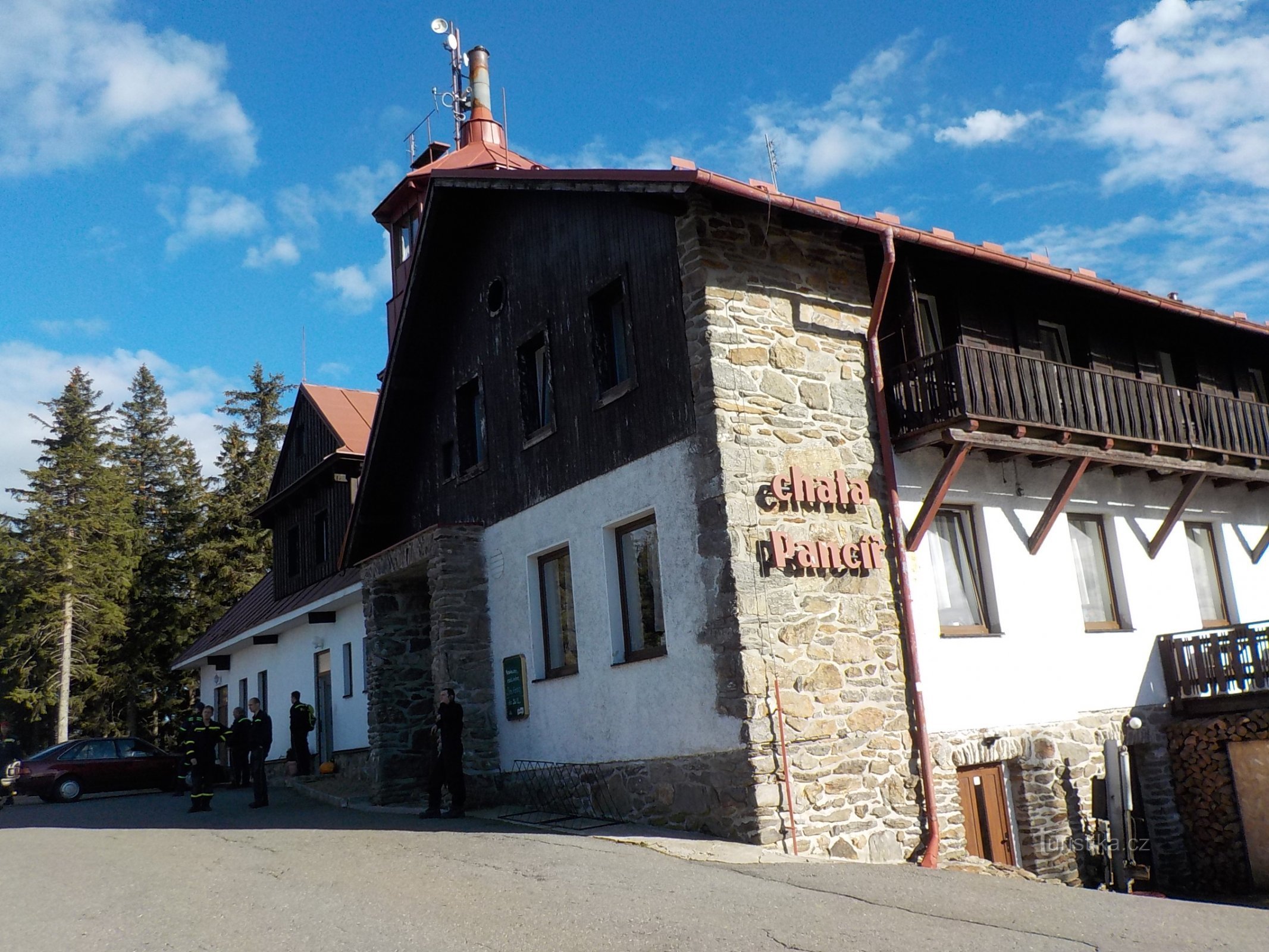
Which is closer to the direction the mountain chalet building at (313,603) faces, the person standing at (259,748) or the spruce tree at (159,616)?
the person standing

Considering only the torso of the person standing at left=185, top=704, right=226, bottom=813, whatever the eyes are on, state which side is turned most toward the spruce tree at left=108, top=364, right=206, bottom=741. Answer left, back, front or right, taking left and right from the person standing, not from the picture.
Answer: back

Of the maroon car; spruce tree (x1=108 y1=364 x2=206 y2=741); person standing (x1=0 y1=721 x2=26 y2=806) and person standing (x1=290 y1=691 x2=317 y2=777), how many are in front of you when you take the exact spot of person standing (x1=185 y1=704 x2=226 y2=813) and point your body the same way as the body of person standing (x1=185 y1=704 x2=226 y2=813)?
0

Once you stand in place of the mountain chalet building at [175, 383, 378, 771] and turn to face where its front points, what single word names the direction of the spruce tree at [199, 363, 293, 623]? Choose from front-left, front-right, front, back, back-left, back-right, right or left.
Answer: back-right

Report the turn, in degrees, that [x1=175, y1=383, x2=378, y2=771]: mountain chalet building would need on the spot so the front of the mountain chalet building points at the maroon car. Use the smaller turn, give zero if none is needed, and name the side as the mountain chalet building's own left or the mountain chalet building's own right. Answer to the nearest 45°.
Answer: approximately 45° to the mountain chalet building's own right

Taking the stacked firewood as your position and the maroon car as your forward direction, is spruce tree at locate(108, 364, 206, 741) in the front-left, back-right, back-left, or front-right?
front-right

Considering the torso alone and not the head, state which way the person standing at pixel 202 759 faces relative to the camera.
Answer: toward the camera

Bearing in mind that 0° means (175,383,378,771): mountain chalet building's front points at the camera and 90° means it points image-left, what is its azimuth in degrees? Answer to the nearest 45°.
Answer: approximately 45°

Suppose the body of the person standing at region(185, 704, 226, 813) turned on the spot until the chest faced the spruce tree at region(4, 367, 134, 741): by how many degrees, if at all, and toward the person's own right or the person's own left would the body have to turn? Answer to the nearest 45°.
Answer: approximately 180°

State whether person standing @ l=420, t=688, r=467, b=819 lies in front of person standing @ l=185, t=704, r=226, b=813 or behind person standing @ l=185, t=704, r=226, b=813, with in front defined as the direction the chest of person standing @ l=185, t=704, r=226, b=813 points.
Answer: in front

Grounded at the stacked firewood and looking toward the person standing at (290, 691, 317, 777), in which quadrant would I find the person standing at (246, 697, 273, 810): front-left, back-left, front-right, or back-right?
front-left

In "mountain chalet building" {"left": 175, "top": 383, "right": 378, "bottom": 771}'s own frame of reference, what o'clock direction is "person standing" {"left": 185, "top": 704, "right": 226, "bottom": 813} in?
The person standing is roughly at 11 o'clock from the mountain chalet building.

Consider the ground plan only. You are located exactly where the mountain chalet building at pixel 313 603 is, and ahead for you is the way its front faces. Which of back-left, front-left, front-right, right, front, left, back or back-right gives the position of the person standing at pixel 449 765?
front-left

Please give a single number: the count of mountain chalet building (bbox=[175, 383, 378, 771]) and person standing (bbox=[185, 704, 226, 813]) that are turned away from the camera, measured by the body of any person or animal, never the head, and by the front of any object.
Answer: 0
